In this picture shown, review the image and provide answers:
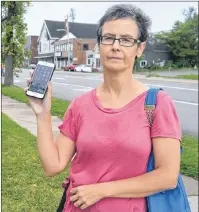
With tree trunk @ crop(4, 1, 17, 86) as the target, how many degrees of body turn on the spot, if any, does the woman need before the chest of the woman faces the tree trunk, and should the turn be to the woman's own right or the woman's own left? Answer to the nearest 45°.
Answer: approximately 180°

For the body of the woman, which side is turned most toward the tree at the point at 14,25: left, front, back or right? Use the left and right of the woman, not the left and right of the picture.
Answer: back

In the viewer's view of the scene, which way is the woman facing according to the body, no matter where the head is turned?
toward the camera
